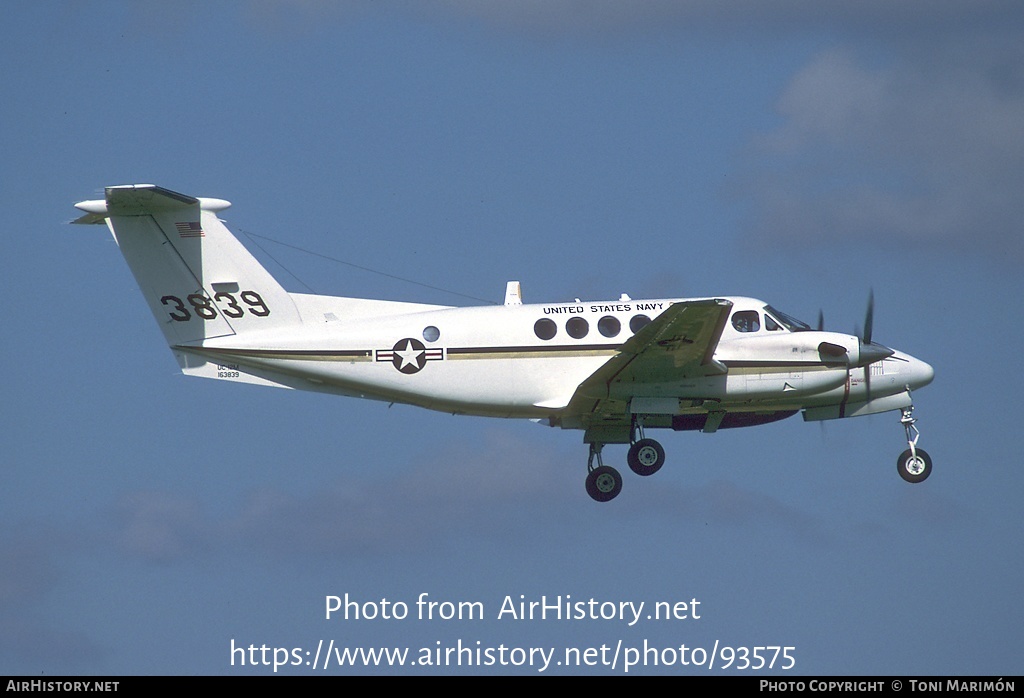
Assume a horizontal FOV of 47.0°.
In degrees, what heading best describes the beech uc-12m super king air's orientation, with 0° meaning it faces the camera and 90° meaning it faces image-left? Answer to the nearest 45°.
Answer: approximately 270°
